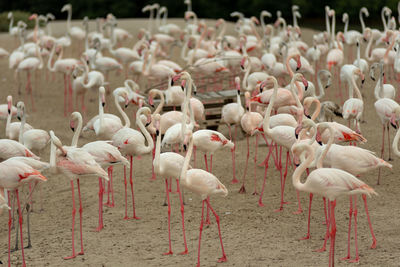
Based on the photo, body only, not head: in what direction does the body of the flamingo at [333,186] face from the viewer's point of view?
to the viewer's left

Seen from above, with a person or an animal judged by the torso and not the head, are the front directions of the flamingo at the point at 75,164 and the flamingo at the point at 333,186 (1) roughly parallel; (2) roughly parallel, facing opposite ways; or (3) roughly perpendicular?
roughly parallel

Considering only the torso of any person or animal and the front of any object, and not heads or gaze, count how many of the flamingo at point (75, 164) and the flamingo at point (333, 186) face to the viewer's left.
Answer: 2

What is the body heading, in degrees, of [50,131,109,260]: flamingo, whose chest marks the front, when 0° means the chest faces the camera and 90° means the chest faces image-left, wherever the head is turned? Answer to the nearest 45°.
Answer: approximately 90°

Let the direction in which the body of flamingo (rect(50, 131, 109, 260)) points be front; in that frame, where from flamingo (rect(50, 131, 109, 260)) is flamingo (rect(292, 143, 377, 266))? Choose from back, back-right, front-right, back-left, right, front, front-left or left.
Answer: back-left

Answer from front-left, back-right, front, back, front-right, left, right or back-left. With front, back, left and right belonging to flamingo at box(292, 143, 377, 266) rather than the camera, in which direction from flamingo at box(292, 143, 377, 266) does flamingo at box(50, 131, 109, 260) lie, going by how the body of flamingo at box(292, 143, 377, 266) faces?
front
